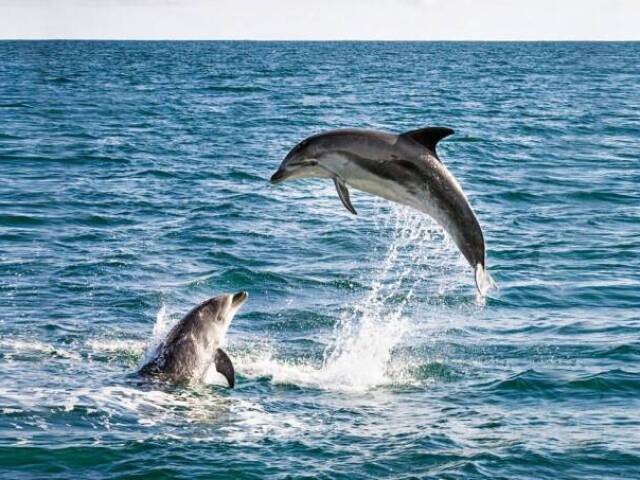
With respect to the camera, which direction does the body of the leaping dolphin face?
to the viewer's left
